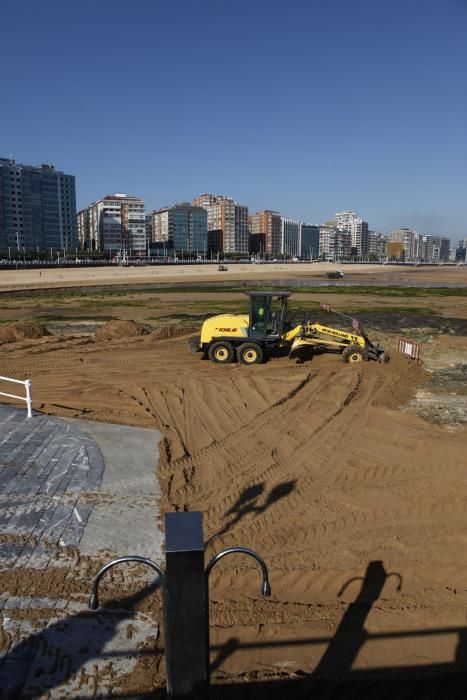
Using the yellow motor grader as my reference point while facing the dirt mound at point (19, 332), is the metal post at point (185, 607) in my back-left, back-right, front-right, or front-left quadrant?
back-left

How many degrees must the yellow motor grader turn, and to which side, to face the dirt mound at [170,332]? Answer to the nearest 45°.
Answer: approximately 135° to its left

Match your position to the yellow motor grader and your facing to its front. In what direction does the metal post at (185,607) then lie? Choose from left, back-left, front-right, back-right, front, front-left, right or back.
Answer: right

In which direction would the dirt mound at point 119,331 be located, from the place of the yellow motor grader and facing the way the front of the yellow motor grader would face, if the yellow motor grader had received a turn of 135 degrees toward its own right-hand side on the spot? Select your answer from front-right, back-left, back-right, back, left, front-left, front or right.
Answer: right

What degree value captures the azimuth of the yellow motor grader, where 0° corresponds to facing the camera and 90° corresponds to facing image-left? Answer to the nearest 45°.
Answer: approximately 270°

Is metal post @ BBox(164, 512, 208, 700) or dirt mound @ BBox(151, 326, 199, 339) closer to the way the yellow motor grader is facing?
the metal post

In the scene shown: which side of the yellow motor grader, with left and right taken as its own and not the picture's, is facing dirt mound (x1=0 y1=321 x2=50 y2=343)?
back
